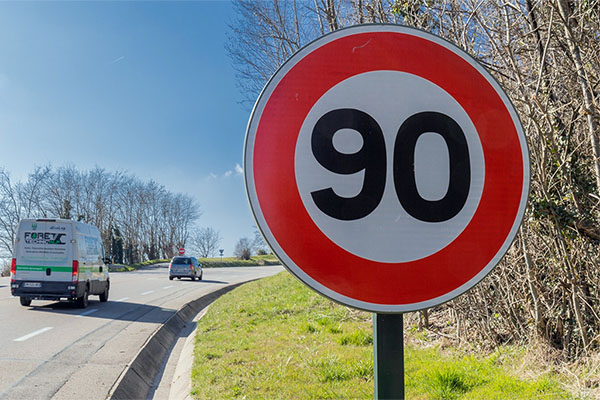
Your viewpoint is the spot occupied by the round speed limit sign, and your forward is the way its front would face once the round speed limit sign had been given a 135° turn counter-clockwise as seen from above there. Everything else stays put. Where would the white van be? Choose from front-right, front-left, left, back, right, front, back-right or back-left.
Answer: left

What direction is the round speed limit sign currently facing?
toward the camera
